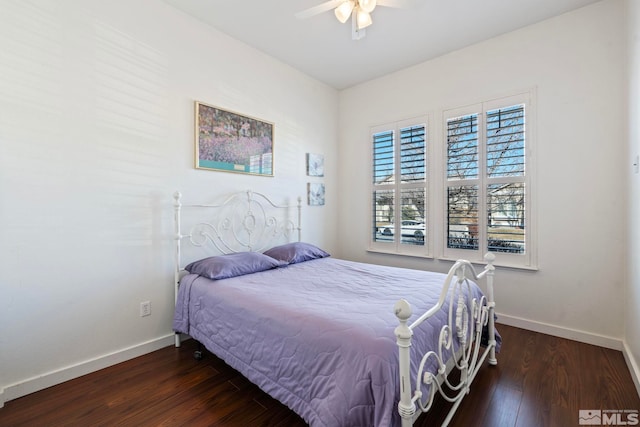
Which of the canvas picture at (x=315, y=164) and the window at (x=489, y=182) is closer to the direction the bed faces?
the window

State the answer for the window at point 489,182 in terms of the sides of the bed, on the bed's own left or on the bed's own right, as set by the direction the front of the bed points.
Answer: on the bed's own left

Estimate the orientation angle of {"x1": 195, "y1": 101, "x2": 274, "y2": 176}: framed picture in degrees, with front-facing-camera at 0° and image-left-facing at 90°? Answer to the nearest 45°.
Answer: approximately 315°

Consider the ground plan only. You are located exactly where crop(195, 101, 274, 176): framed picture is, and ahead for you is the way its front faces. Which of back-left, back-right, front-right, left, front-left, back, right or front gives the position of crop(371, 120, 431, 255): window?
front-left

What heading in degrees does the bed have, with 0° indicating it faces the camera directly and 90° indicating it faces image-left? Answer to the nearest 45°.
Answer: approximately 315°
